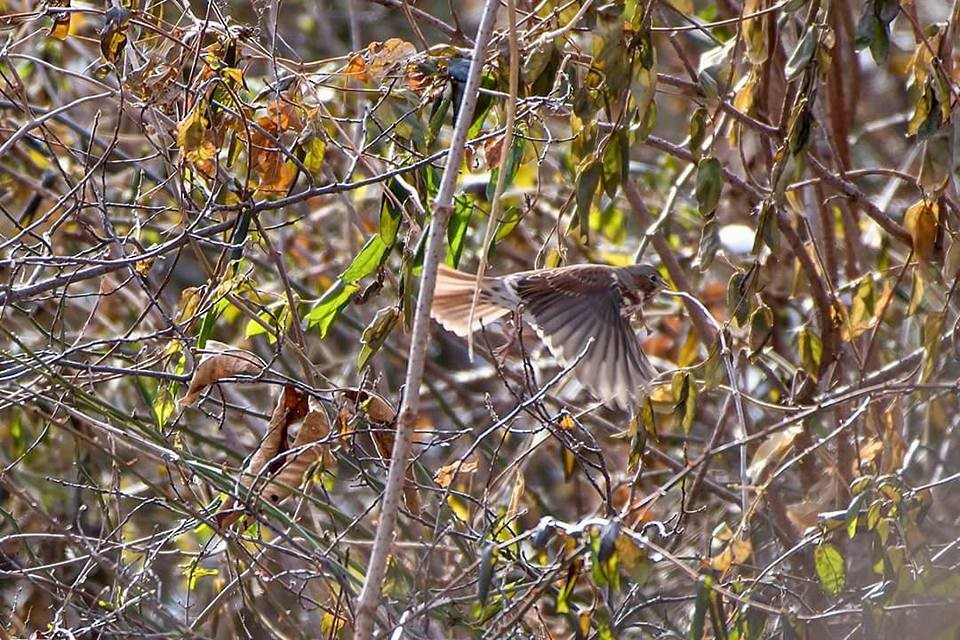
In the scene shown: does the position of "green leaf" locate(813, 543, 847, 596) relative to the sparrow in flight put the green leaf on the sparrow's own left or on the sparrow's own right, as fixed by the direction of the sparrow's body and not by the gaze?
on the sparrow's own right

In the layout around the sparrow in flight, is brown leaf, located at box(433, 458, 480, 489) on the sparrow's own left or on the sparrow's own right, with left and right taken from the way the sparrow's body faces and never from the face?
on the sparrow's own right

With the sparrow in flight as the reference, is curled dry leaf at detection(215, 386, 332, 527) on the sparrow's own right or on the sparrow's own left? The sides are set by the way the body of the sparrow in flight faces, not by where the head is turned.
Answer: on the sparrow's own right

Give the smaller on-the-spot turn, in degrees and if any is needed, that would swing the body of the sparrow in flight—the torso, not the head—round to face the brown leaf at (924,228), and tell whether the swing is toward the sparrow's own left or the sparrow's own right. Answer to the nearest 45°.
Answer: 0° — it already faces it

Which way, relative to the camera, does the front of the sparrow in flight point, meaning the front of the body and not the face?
to the viewer's right
